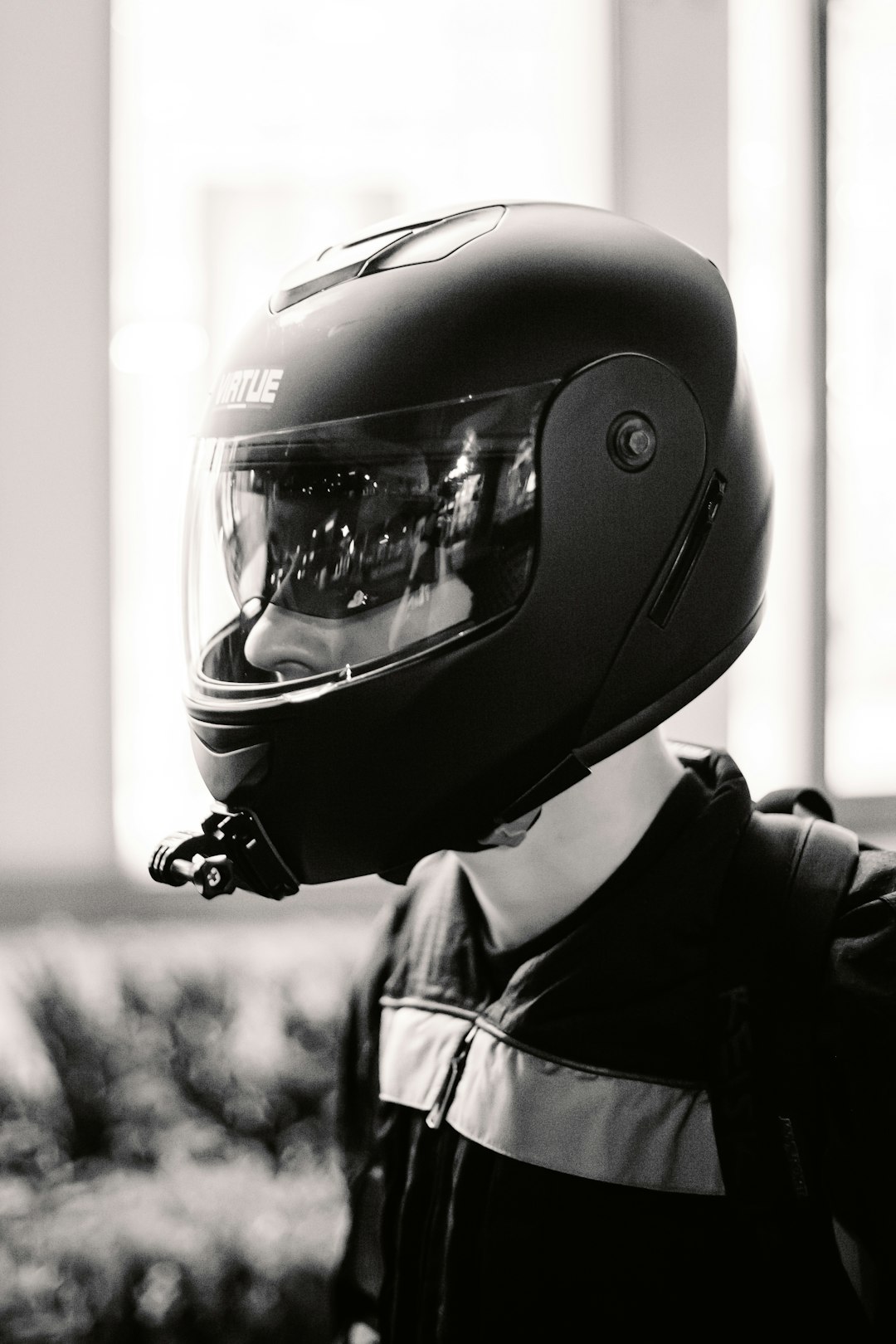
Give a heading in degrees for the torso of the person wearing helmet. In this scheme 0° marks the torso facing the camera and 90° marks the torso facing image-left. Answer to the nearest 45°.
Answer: approximately 45°

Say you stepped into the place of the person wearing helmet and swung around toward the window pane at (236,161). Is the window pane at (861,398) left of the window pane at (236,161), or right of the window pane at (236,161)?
right

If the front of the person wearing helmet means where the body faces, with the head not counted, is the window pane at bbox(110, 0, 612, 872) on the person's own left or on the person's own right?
on the person's own right

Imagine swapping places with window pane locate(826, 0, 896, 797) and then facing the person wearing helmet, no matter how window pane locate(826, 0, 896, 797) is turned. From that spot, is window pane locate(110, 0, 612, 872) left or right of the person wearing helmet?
right

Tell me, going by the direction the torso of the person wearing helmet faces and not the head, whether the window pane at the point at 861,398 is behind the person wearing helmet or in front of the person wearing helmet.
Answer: behind

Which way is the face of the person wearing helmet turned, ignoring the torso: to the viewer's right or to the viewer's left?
to the viewer's left
